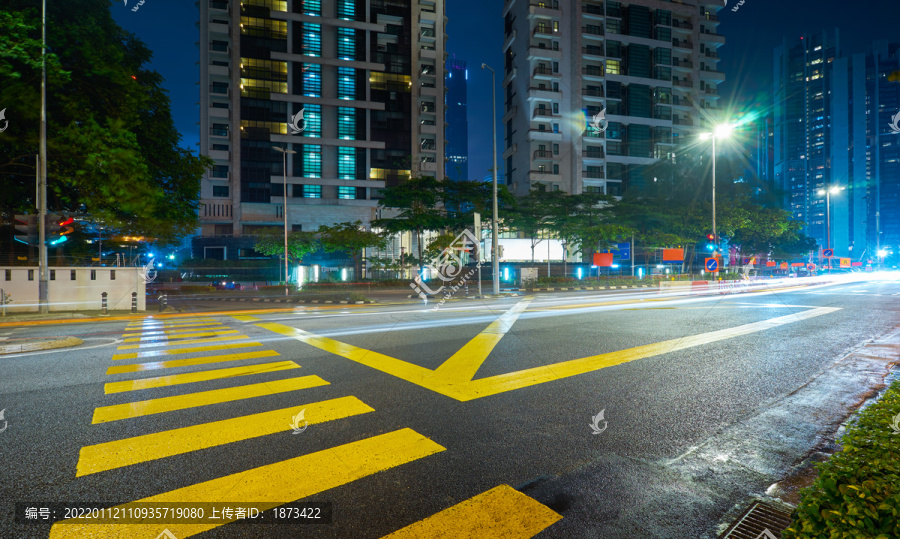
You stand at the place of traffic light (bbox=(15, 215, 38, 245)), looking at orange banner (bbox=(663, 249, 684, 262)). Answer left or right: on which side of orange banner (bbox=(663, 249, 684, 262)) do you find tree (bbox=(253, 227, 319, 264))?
left

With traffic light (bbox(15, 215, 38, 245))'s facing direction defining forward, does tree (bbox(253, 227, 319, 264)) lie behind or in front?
behind

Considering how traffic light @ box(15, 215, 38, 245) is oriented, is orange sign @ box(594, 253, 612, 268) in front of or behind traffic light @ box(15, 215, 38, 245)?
behind

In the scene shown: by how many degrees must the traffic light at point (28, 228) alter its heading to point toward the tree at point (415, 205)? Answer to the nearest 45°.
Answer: approximately 180°
